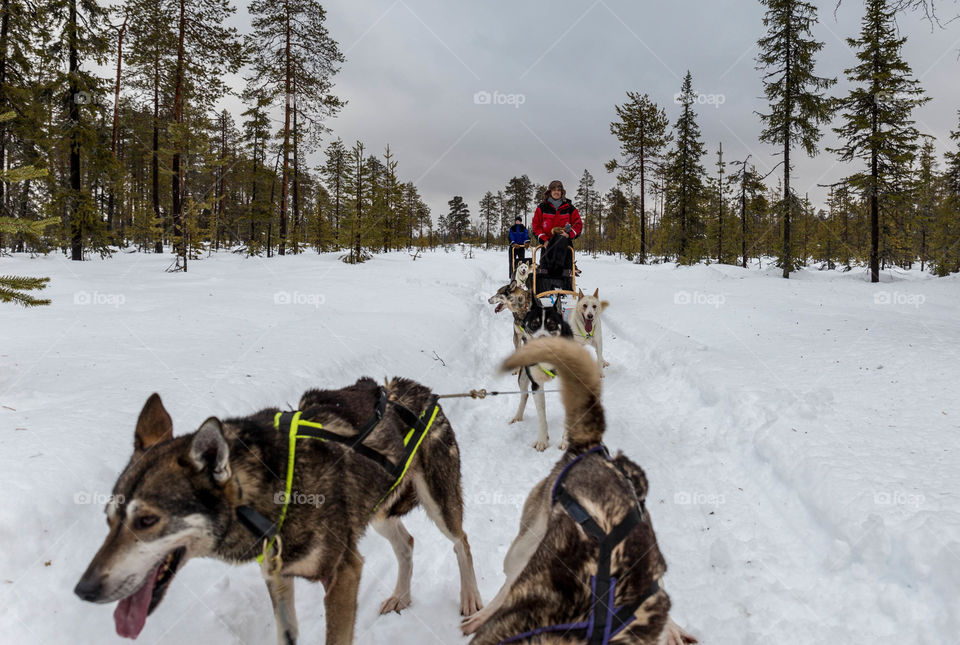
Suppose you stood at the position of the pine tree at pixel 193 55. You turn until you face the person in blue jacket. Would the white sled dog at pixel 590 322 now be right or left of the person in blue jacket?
right

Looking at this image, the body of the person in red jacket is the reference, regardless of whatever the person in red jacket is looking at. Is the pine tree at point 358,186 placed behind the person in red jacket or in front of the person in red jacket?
behind

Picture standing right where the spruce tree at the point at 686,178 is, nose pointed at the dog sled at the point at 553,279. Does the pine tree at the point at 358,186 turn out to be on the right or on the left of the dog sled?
right

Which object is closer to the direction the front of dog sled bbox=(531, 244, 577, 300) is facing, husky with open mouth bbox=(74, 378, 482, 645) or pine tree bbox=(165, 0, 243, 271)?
the husky with open mouth

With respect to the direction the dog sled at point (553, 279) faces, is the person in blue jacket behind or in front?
behind

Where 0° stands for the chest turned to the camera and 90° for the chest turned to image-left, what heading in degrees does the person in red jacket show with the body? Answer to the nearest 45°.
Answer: approximately 0°

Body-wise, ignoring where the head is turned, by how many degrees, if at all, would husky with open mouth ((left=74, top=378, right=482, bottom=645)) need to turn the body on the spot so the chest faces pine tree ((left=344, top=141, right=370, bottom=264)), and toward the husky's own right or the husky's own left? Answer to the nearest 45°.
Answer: approximately 135° to the husky's own right

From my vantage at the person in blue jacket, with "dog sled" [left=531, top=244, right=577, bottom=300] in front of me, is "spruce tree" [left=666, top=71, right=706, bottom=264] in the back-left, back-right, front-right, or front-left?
back-left

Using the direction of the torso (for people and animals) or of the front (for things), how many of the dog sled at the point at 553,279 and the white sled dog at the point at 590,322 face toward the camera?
2

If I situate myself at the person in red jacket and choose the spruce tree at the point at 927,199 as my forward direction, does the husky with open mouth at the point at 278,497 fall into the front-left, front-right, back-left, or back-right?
back-right

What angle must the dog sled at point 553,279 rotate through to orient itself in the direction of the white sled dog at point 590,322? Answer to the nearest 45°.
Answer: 0° — it already faces it

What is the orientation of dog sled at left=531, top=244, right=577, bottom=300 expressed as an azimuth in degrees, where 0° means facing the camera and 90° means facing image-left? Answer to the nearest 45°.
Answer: approximately 0°
